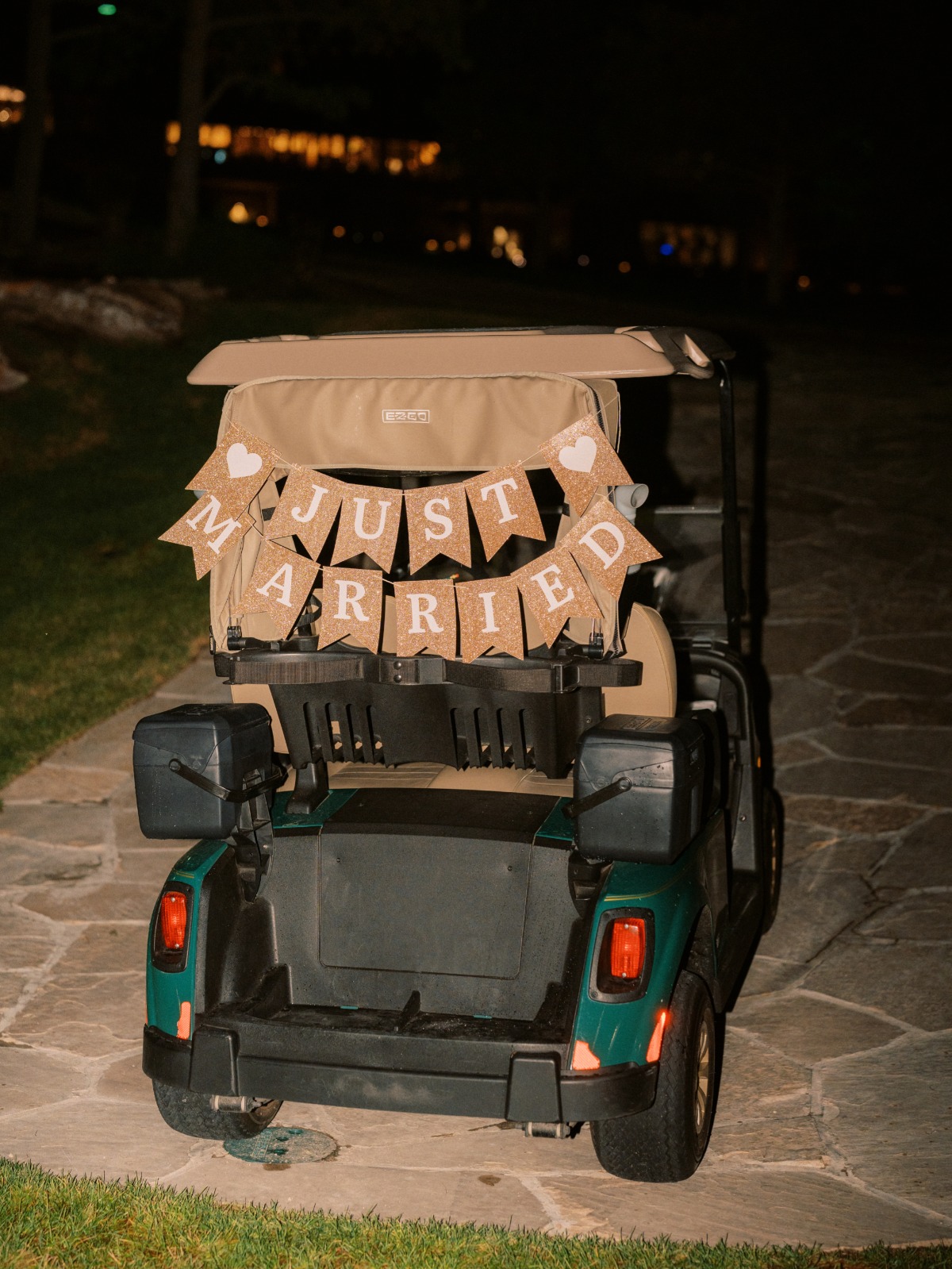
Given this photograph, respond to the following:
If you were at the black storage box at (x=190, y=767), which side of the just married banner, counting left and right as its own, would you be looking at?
right

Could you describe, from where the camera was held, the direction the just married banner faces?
facing the viewer

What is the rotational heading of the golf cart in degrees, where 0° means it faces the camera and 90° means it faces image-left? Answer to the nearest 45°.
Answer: approximately 180°
